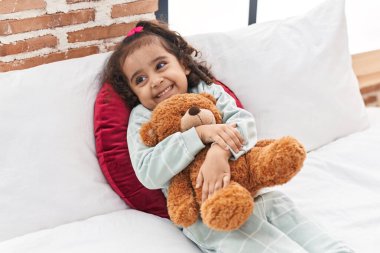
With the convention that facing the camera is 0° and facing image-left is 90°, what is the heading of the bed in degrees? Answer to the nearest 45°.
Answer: approximately 315°

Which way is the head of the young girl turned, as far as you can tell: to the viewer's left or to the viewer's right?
to the viewer's right
